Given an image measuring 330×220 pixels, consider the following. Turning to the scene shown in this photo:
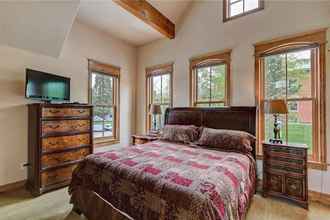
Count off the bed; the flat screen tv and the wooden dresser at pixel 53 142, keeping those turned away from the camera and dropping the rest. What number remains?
0

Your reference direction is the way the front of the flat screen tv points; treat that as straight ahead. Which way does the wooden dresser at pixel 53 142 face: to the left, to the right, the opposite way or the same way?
the same way

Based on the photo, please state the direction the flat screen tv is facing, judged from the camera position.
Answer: facing the viewer and to the right of the viewer

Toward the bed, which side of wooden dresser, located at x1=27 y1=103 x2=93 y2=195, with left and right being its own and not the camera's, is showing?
front

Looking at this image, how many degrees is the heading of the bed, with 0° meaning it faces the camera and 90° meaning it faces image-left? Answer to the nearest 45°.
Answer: approximately 45°

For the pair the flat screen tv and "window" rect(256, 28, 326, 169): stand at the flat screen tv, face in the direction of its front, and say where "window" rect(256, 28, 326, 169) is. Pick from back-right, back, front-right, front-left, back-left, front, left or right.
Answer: front

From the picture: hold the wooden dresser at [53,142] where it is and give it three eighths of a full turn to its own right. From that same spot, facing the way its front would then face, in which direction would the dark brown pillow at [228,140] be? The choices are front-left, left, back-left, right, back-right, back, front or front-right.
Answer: back-left

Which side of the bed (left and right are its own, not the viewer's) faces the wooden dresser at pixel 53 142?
right

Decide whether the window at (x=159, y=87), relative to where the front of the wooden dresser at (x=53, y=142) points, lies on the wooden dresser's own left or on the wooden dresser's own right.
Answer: on the wooden dresser's own left

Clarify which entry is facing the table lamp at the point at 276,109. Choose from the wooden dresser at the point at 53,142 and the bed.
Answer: the wooden dresser

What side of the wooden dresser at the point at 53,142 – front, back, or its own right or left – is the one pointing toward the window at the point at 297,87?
front

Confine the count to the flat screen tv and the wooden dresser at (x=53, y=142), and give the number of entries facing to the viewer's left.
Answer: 0

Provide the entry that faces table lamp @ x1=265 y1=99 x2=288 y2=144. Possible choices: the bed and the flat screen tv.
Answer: the flat screen tv
